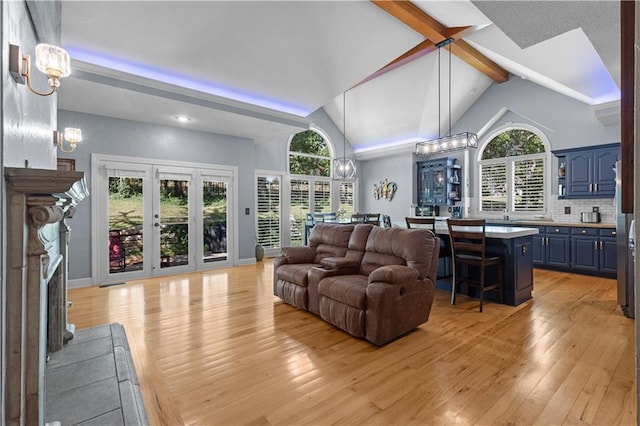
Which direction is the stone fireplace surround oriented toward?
to the viewer's right

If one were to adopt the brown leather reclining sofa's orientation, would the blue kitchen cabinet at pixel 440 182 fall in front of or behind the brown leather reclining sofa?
behind

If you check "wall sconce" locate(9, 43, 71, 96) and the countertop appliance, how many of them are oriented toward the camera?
1

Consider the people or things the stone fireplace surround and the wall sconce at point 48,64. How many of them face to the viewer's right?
2

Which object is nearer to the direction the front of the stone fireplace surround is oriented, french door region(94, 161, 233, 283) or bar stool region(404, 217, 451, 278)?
the bar stool

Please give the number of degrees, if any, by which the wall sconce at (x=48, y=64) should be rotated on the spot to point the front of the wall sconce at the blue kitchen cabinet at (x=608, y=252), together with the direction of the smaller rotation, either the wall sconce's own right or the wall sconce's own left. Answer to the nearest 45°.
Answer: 0° — it already faces it

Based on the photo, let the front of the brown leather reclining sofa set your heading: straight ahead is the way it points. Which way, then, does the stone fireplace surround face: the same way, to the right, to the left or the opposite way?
the opposite way

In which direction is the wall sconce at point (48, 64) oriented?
to the viewer's right

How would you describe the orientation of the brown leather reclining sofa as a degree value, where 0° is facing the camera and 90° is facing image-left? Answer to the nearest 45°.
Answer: approximately 45°

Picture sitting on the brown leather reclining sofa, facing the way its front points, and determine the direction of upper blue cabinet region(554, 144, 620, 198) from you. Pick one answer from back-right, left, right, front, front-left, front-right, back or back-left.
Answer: back
